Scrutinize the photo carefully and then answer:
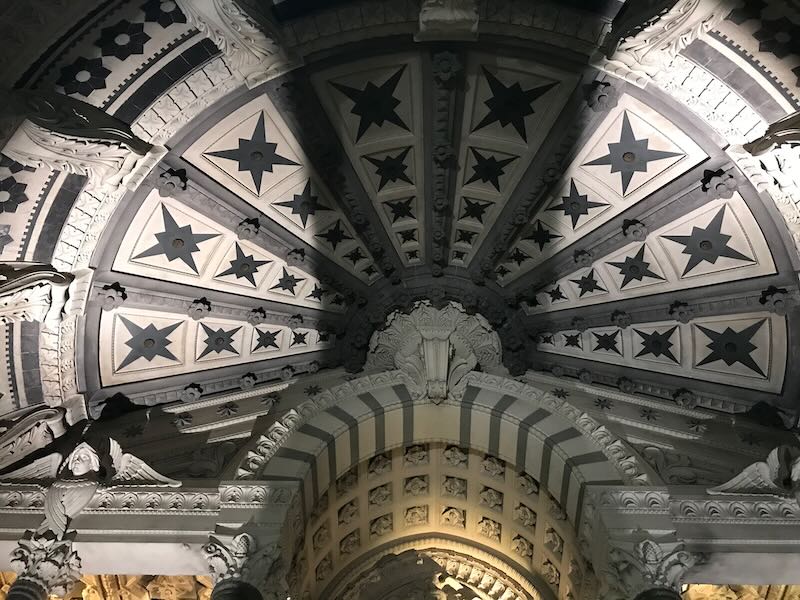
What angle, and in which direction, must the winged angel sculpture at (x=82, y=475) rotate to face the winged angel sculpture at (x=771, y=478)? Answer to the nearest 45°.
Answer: approximately 45° to its left

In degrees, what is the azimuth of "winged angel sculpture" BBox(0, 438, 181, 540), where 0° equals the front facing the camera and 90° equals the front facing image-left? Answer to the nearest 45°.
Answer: approximately 0°

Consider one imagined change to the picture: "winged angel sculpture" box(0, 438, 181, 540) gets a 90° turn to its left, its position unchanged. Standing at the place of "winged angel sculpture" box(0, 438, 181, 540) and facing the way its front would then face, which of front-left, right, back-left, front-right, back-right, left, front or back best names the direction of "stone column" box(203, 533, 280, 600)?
front-right

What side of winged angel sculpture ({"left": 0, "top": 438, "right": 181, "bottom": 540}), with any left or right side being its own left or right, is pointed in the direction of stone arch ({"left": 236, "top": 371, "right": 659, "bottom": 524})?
left
